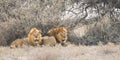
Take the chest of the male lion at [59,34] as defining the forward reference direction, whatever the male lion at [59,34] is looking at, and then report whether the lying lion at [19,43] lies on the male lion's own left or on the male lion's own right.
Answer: on the male lion's own right
